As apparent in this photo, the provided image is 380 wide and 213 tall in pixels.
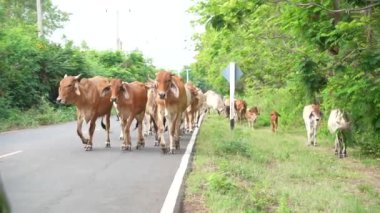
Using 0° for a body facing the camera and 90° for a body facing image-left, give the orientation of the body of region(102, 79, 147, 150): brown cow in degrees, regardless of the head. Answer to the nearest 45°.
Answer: approximately 45°

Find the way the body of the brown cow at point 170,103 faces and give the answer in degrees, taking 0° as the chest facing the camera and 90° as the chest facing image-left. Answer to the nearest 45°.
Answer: approximately 0°

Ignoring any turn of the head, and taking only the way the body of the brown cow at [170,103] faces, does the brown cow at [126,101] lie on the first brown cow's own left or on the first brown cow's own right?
on the first brown cow's own right

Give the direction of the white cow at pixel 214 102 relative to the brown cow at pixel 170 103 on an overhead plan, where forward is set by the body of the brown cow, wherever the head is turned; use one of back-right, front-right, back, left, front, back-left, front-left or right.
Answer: back

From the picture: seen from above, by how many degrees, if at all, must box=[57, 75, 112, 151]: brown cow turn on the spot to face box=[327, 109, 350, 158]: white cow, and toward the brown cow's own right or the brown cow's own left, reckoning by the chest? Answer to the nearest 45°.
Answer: approximately 135° to the brown cow's own left
